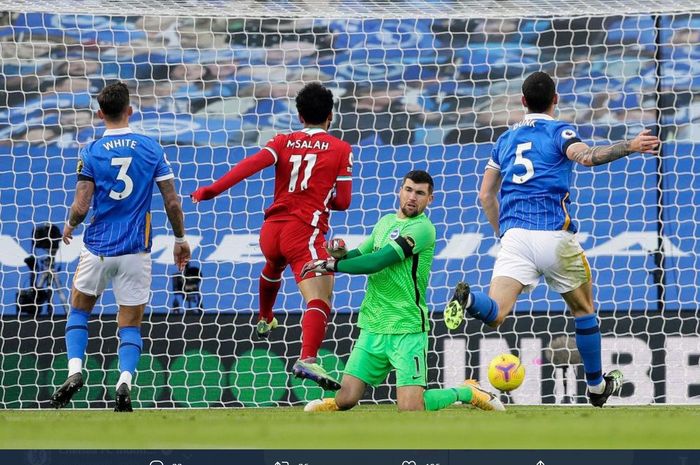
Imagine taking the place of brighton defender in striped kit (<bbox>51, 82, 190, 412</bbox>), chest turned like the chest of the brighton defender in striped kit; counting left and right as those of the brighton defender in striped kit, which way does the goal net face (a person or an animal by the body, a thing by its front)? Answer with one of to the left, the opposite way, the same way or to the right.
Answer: the opposite way

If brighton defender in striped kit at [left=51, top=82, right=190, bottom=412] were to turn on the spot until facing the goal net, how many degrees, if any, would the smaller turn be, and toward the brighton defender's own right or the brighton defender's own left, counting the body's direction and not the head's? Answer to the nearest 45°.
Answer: approximately 45° to the brighton defender's own right

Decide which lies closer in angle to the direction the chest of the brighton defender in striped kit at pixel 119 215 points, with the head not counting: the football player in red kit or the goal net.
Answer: the goal net

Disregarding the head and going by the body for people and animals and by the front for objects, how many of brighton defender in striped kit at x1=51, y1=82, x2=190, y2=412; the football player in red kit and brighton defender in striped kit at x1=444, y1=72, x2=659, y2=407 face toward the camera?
0

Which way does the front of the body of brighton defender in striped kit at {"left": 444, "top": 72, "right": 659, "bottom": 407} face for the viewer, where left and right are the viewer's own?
facing away from the viewer and to the right of the viewer

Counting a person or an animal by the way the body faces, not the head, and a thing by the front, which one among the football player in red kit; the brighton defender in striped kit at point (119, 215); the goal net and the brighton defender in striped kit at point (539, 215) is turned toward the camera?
the goal net

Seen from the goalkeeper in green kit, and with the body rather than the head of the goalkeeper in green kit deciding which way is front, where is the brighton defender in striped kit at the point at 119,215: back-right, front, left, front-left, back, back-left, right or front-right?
front-right

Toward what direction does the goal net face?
toward the camera

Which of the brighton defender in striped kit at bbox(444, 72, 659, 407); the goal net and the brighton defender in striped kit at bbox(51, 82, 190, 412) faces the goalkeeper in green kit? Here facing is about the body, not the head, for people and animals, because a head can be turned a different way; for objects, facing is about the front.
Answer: the goal net

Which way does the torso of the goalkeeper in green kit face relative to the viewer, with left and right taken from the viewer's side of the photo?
facing the viewer and to the left of the viewer

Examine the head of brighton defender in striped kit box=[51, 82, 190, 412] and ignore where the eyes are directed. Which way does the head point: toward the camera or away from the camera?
away from the camera

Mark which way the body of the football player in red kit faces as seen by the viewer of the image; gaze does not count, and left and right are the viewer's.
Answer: facing away from the viewer

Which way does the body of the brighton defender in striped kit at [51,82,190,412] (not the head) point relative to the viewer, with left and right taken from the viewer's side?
facing away from the viewer

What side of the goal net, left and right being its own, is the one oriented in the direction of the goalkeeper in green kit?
front

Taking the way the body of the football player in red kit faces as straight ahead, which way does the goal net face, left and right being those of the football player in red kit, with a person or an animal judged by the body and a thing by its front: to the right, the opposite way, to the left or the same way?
the opposite way
